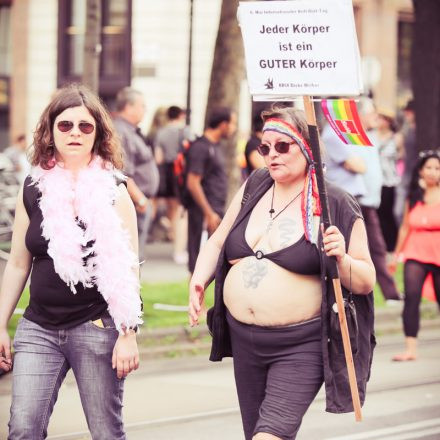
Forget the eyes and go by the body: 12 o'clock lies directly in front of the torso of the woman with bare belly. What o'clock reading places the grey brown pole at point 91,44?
The grey brown pole is roughly at 4 o'clock from the woman with bare belly.

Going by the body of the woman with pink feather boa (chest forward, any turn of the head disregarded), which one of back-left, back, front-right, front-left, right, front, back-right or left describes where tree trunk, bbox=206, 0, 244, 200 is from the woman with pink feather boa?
back
